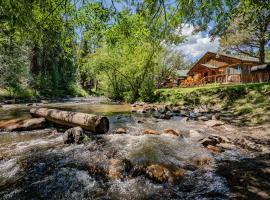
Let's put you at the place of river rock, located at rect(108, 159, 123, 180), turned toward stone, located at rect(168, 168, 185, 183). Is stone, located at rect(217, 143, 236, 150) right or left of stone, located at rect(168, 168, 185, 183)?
left

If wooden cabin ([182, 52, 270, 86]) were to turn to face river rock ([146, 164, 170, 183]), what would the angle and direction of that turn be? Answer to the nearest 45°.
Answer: approximately 45° to its left

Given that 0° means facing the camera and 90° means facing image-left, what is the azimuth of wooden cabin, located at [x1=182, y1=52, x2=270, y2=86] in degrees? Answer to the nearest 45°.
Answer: approximately 45°

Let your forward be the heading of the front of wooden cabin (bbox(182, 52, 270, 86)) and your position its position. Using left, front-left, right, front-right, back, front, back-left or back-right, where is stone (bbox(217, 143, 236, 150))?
front-left
